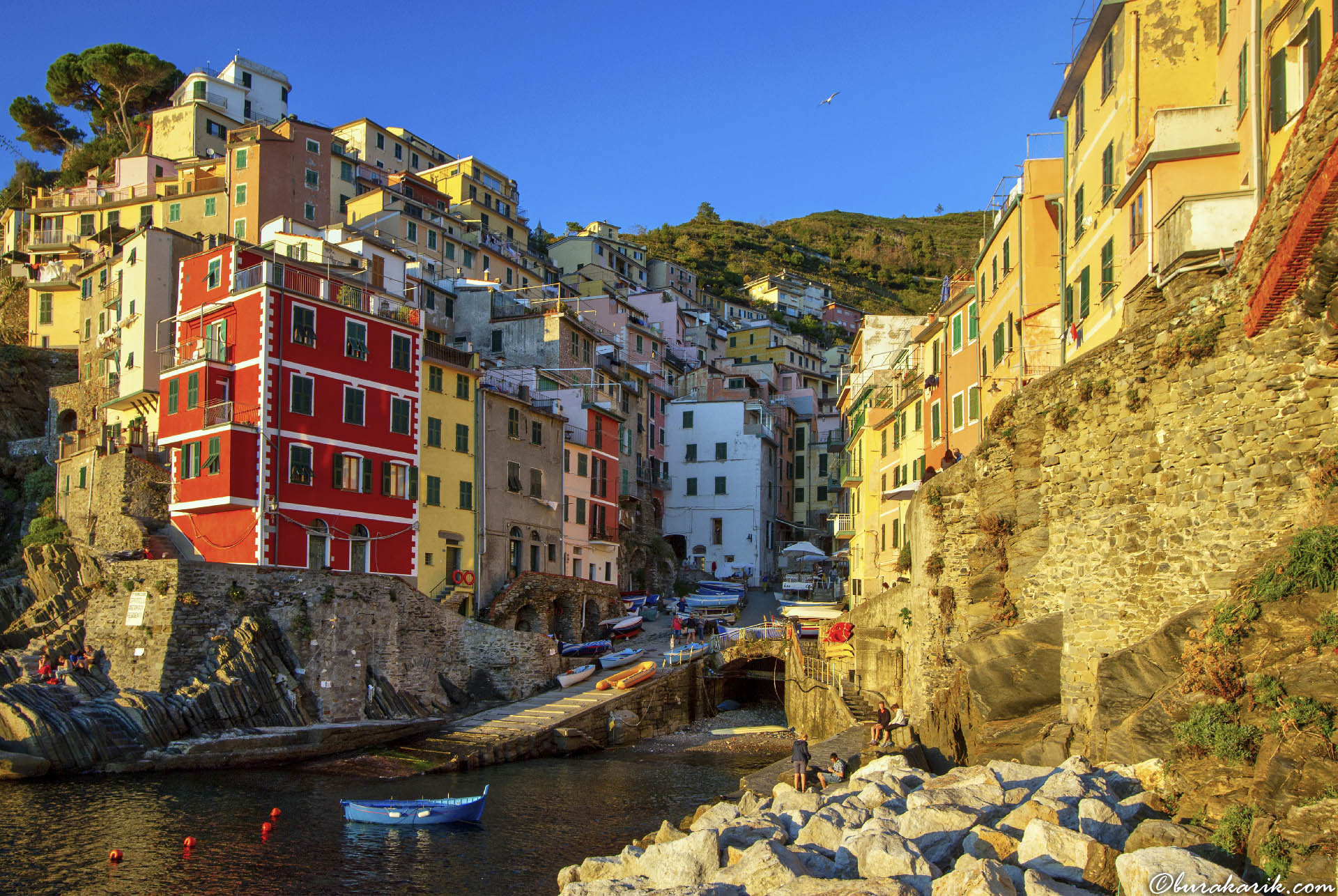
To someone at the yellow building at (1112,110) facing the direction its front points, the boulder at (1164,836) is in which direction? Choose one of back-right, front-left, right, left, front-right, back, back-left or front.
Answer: left

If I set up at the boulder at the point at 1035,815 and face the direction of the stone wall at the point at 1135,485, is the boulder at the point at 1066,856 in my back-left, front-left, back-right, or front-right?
back-right

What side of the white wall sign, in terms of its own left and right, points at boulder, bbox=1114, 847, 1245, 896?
front

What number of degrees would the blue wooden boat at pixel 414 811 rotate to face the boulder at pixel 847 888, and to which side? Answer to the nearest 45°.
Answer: approximately 90° to its right

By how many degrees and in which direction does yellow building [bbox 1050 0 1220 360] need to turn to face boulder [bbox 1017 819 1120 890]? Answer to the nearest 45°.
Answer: approximately 90° to its left

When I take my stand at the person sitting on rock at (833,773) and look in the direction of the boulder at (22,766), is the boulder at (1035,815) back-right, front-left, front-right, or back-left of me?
back-left

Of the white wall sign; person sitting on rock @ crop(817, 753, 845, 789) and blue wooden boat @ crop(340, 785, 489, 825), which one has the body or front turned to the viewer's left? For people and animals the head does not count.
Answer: the person sitting on rock

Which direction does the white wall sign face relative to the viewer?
toward the camera

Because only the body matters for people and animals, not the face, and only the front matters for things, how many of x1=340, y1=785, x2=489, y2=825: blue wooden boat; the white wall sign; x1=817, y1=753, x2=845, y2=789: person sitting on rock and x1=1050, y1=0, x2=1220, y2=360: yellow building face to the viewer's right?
1

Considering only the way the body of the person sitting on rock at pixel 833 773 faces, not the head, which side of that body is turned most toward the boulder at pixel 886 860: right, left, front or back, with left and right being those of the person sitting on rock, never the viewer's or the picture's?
left

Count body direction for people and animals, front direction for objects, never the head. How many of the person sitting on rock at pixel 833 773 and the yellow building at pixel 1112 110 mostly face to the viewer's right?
0

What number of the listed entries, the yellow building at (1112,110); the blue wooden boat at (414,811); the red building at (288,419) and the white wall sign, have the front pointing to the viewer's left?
1

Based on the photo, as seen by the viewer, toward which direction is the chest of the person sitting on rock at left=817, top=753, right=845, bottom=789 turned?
to the viewer's left

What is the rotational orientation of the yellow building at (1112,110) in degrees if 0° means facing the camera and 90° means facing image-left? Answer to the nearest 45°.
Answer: approximately 90°

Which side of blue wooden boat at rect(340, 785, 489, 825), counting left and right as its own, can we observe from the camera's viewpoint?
right

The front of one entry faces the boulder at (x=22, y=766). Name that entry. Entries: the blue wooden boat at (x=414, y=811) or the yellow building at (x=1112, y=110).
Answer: the yellow building
